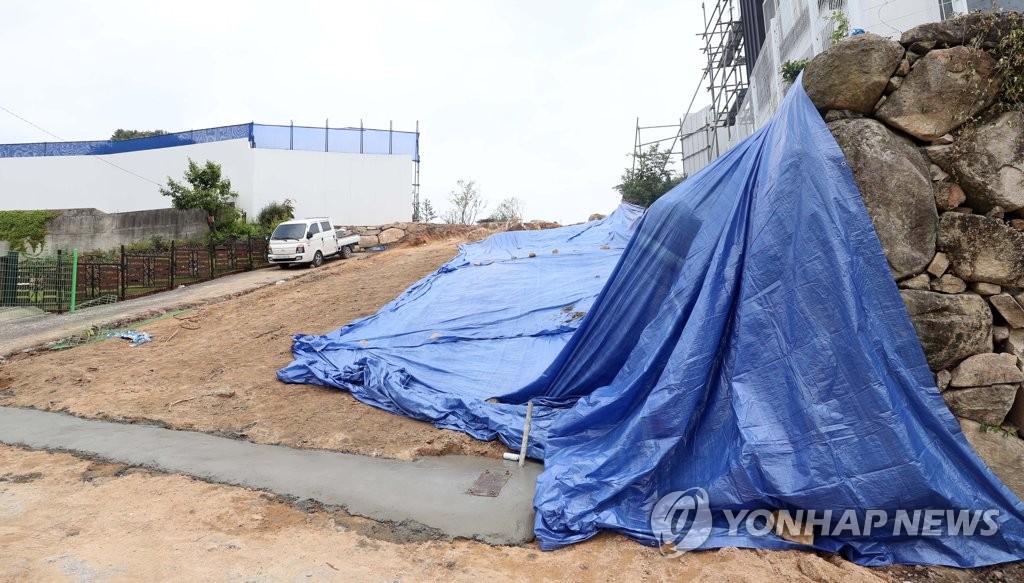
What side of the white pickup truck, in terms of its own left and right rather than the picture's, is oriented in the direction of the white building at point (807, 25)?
left

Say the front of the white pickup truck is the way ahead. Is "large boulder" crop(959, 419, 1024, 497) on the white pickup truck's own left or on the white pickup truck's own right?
on the white pickup truck's own left

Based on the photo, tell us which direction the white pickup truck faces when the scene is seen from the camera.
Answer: facing the viewer and to the left of the viewer

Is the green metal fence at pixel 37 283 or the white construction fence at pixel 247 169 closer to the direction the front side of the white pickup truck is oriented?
the green metal fence

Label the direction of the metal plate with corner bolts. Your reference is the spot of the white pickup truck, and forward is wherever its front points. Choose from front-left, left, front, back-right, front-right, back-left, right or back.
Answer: front-left

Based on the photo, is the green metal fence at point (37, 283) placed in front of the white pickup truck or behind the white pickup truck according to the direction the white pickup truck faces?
in front

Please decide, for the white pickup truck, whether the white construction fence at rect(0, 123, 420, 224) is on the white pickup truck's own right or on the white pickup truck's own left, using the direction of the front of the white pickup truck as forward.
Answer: on the white pickup truck's own right

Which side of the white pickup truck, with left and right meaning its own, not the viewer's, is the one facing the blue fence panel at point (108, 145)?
right

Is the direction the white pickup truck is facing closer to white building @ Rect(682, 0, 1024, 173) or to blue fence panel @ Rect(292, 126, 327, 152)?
the white building

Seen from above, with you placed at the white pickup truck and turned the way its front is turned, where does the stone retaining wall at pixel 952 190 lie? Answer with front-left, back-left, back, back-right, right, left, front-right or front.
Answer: front-left

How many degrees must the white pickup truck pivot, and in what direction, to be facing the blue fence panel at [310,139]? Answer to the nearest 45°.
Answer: approximately 135° to its right

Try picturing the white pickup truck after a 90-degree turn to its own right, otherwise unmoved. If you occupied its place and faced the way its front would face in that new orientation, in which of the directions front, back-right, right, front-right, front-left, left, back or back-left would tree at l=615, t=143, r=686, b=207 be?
back-right

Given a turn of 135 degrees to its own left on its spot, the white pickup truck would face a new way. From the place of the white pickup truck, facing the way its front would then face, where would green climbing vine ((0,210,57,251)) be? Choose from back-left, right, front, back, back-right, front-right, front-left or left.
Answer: back-left

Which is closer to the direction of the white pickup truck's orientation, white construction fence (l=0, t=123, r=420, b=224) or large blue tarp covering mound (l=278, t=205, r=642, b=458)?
the large blue tarp covering mound
